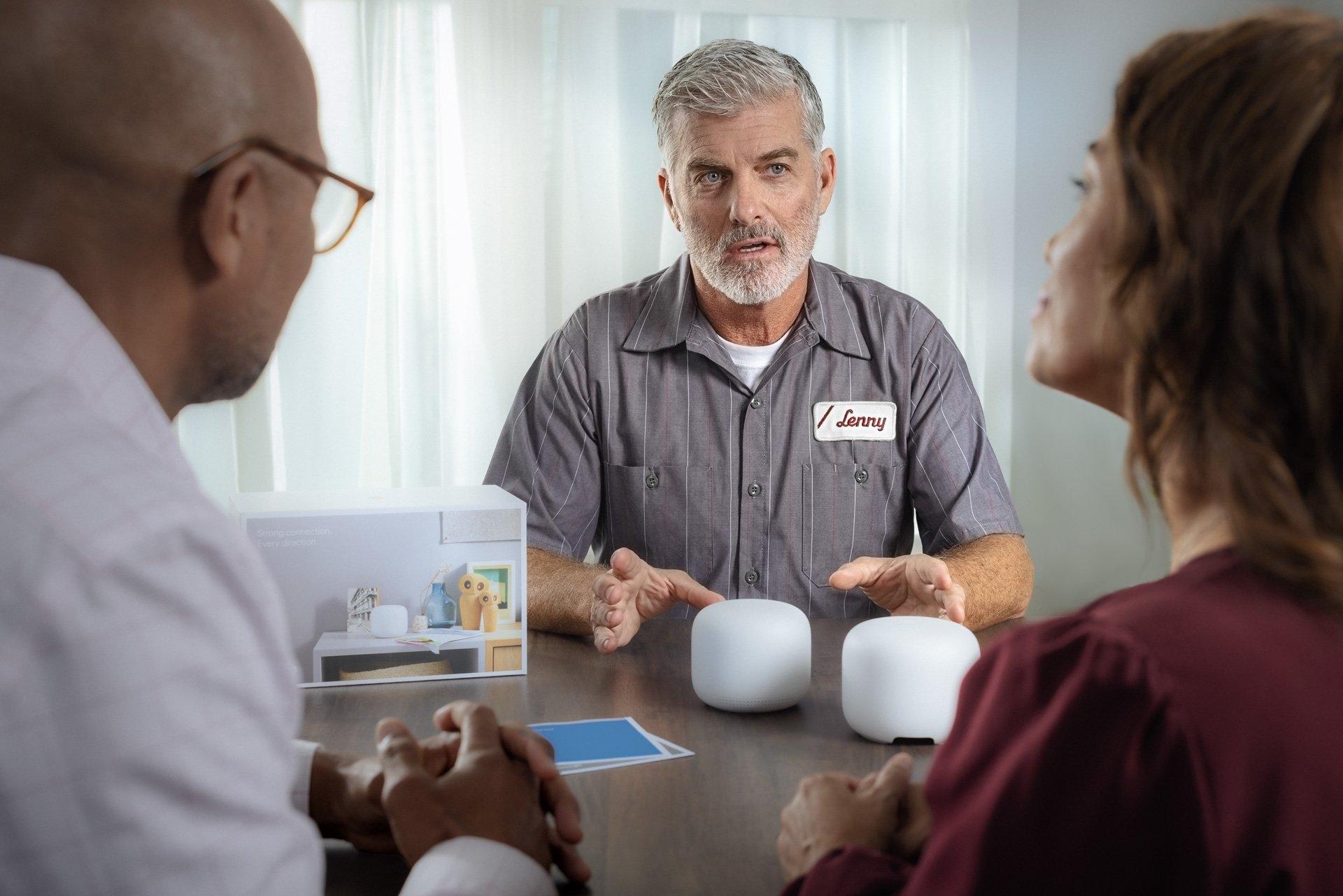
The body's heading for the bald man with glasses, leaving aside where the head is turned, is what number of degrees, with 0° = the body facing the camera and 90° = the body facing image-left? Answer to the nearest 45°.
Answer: approximately 225°

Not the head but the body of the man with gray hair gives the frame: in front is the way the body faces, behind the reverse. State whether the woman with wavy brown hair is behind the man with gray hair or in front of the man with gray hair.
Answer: in front

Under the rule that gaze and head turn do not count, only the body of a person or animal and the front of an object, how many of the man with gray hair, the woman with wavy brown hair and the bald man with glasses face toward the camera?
1

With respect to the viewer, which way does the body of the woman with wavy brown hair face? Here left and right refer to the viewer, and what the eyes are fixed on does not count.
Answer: facing away from the viewer and to the left of the viewer

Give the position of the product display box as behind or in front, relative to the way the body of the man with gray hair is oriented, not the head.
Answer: in front

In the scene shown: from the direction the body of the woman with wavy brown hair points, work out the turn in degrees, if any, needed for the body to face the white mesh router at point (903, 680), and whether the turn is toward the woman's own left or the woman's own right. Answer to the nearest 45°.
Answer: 0° — they already face it

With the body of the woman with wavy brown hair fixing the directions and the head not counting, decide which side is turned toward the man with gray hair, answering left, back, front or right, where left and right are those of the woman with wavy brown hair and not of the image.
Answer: front

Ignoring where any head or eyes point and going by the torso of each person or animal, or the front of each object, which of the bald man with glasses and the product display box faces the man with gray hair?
the bald man with glasses

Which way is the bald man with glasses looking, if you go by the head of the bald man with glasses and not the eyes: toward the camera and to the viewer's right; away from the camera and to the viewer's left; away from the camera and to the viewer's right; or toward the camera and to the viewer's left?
away from the camera and to the viewer's right

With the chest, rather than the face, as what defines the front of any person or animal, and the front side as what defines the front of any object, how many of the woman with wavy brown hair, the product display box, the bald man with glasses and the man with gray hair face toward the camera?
2

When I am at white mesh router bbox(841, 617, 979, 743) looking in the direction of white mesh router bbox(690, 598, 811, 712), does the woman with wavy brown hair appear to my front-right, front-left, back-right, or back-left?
back-left

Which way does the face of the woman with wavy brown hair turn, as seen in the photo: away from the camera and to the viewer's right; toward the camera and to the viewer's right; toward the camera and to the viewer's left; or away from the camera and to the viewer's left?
away from the camera and to the viewer's left

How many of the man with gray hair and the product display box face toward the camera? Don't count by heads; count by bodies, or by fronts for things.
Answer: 2
